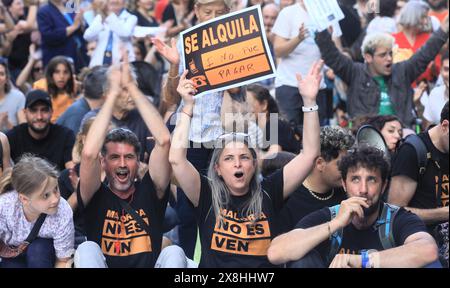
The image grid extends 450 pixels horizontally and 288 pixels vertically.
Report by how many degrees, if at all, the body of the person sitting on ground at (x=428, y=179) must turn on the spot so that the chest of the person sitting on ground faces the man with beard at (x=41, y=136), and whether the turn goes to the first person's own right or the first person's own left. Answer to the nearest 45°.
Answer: approximately 135° to the first person's own right

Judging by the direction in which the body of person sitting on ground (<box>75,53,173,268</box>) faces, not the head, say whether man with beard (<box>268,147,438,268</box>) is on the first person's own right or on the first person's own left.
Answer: on the first person's own left

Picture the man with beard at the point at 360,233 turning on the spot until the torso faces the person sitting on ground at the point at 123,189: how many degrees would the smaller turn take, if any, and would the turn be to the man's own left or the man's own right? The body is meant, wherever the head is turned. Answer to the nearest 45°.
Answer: approximately 90° to the man's own right

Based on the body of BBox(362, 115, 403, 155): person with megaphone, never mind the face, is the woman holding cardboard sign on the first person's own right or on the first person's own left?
on the first person's own right

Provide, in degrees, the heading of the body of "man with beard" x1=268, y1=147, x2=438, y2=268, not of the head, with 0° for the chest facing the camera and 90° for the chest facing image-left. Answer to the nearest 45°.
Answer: approximately 0°

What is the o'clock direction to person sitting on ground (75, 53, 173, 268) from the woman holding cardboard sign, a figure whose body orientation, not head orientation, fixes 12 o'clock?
The person sitting on ground is roughly at 3 o'clock from the woman holding cardboard sign.
